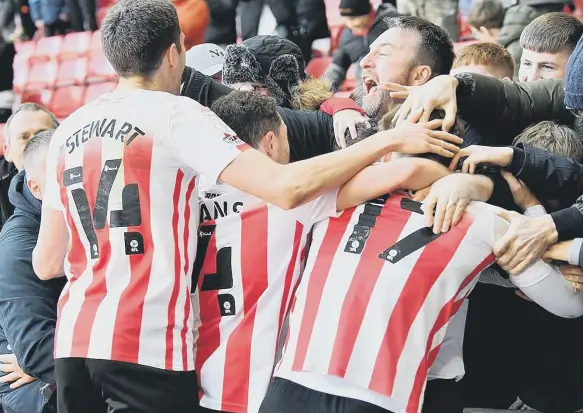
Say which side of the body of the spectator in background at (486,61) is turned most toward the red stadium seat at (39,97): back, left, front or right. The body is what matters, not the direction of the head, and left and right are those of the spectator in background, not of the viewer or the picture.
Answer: right

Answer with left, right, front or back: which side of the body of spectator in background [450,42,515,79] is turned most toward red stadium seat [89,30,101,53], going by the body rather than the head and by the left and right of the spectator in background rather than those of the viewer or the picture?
right

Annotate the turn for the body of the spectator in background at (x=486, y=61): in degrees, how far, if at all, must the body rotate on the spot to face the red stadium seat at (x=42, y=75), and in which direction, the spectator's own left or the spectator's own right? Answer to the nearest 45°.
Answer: approximately 90° to the spectator's own right
